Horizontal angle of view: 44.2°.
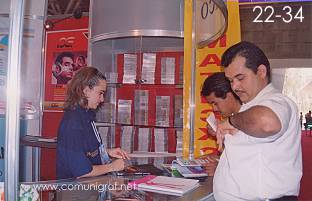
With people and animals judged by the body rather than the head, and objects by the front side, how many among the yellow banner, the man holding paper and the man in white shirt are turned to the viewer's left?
2

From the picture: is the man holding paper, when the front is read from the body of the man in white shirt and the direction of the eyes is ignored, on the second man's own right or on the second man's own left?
on the second man's own right

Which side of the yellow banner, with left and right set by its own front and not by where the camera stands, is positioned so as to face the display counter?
front

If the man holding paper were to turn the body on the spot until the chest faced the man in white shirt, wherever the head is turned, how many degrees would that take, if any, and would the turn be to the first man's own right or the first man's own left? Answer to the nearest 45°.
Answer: approximately 90° to the first man's own left

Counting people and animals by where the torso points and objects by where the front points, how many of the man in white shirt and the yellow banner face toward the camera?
1

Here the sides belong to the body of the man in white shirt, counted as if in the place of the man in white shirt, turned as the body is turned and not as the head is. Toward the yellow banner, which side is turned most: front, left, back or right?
right

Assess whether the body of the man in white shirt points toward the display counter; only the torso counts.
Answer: yes

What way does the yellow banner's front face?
toward the camera

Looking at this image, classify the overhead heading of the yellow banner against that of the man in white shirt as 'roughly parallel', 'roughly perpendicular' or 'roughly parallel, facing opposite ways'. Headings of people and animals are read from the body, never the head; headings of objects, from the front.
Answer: roughly perpendicular

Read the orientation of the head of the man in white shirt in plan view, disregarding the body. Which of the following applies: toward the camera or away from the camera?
toward the camera

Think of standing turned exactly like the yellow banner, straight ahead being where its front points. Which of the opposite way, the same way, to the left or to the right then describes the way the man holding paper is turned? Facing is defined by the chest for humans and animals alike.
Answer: to the right

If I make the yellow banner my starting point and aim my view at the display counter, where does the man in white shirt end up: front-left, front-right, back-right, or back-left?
front-left

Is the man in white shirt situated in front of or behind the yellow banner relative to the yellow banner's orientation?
in front

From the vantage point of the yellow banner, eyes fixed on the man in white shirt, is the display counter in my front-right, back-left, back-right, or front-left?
front-right

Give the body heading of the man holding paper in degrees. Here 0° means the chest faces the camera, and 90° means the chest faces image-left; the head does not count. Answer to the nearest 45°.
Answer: approximately 90°

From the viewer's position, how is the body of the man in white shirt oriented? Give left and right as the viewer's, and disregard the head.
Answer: facing to the left of the viewer

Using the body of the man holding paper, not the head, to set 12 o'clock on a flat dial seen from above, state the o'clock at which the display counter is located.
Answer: The display counter is roughly at 10 o'clock from the man holding paper.

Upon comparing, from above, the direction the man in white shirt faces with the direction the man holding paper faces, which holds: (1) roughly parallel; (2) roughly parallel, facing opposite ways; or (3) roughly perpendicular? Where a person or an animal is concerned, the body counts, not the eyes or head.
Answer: roughly parallel
